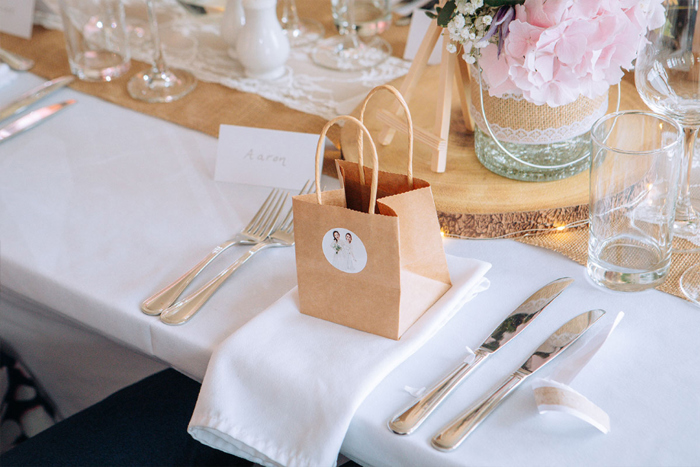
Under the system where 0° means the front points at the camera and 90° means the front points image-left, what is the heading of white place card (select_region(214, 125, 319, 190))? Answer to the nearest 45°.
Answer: approximately 0°

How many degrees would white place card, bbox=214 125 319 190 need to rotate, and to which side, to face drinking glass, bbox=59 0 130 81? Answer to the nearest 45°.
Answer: approximately 135° to its right

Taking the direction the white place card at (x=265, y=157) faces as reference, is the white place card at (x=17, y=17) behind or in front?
behind

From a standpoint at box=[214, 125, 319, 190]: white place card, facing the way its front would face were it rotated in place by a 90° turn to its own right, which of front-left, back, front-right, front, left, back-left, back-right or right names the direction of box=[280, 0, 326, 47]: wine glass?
right

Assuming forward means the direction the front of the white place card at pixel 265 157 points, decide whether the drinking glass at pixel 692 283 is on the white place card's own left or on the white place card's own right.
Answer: on the white place card's own left
